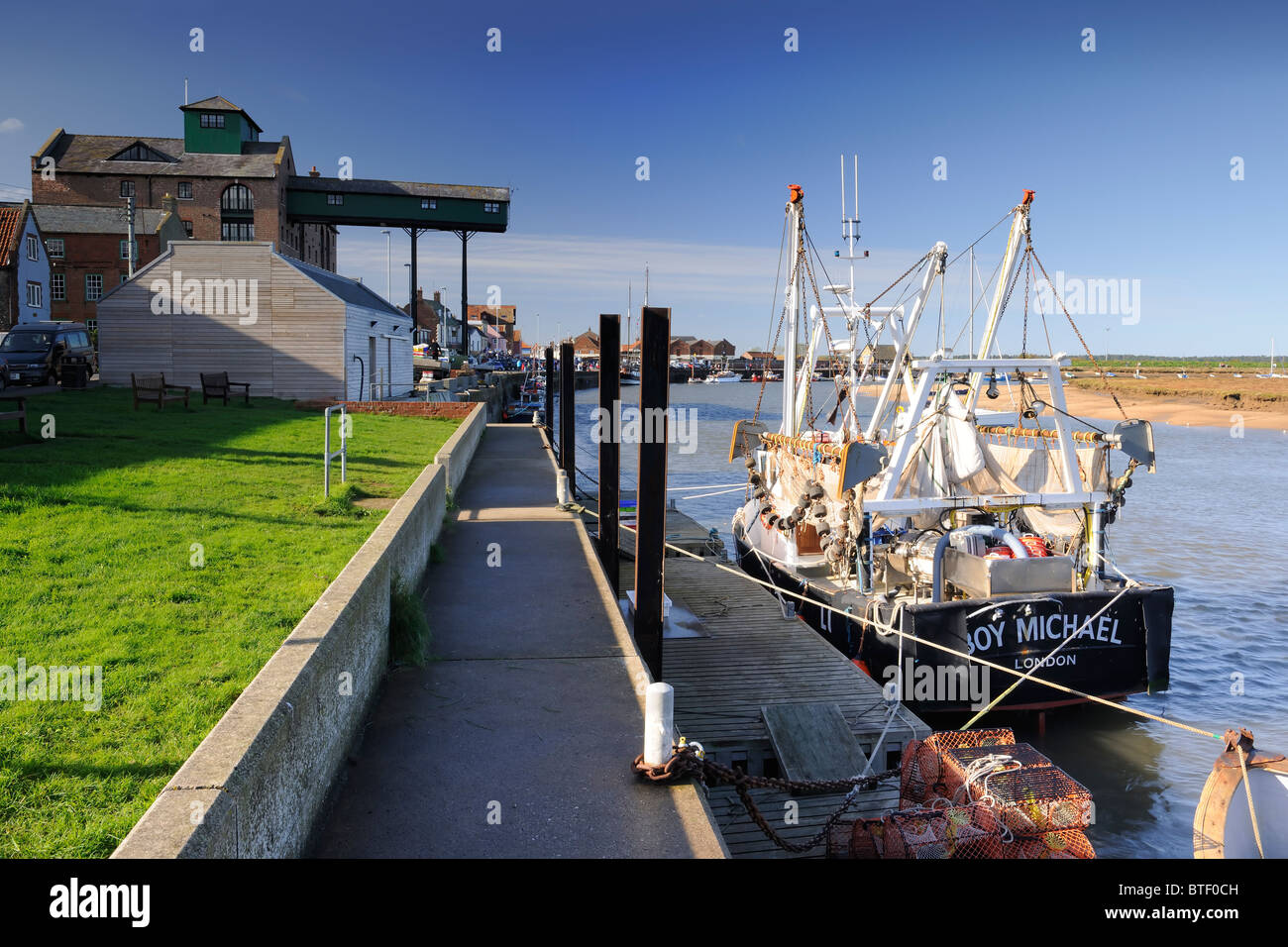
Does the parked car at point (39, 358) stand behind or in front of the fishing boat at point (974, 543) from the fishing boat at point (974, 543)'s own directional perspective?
in front

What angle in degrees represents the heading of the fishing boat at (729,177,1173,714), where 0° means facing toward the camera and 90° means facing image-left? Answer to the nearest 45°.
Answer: approximately 135°

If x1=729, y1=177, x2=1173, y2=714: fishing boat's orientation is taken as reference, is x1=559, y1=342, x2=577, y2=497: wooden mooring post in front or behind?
in front

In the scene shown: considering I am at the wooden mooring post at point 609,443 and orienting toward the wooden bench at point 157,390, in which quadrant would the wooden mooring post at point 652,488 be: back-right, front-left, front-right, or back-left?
back-left

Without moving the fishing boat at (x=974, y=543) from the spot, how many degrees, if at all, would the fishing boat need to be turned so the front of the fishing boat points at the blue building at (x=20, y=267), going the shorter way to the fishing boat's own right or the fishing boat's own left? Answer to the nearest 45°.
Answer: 0° — it already faces it

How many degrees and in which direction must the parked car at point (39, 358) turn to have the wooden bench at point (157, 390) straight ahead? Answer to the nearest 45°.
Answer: approximately 45° to its left

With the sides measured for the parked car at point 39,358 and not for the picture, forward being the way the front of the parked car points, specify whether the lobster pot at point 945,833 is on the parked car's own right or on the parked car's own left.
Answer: on the parked car's own left

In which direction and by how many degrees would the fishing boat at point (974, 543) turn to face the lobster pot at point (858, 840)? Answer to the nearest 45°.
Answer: approximately 135° to its left
